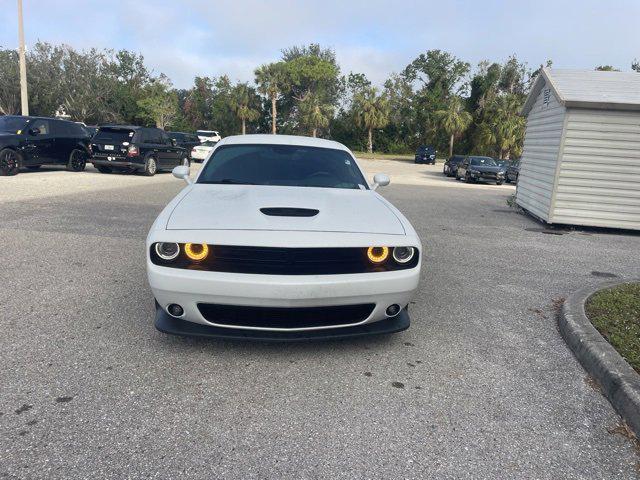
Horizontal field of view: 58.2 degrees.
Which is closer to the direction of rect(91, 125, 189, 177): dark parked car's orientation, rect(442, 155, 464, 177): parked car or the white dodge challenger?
the parked car

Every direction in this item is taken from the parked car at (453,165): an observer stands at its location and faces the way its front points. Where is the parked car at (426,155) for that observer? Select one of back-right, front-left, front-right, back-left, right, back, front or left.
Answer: back-right

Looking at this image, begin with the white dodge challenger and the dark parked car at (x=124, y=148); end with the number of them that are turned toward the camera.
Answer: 1

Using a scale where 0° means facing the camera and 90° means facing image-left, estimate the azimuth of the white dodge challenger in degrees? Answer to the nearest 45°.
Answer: approximately 0°

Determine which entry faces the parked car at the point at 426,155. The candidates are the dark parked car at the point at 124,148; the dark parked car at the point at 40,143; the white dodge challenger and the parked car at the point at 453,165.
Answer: the dark parked car at the point at 124,148

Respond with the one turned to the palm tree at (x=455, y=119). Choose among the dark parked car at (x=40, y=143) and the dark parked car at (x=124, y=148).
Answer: the dark parked car at (x=124, y=148)

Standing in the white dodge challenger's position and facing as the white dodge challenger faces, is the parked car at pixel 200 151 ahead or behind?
behind
